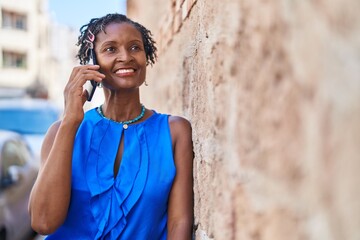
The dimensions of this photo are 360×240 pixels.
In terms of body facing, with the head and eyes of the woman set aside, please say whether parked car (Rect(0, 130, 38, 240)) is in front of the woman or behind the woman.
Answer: behind

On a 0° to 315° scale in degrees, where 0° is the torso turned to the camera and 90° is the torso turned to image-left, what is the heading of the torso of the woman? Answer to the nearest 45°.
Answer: approximately 0°

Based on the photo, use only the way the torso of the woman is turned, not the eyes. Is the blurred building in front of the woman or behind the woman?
behind
